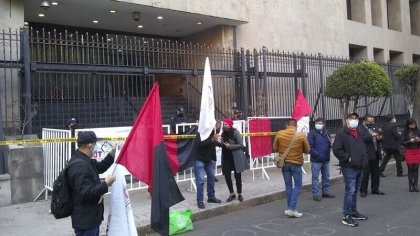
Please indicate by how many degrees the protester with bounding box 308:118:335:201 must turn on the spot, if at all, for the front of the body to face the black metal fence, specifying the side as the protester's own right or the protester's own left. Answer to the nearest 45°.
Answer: approximately 135° to the protester's own right

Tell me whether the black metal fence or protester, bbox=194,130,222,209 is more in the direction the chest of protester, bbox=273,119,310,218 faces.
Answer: the black metal fence

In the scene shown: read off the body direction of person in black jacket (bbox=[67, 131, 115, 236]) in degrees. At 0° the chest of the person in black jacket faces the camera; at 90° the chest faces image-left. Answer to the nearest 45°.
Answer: approximately 270°

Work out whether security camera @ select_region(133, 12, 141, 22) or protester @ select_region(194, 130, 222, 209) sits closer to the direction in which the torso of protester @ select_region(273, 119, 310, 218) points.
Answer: the security camera

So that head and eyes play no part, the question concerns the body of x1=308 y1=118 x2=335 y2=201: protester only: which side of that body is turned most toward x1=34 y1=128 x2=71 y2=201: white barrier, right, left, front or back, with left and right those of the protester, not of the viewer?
right

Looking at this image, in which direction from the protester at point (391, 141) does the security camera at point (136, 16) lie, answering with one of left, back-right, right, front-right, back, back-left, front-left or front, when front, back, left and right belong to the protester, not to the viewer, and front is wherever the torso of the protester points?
back

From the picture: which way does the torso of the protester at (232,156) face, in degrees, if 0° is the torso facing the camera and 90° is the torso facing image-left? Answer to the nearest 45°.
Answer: approximately 45°

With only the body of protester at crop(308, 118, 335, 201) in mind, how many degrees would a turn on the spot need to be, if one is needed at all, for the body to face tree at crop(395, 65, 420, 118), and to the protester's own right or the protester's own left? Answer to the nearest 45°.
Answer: approximately 180°
